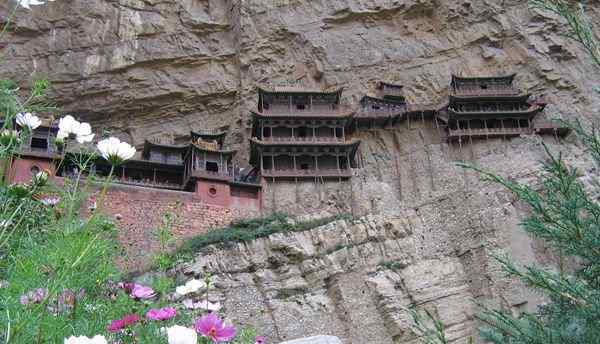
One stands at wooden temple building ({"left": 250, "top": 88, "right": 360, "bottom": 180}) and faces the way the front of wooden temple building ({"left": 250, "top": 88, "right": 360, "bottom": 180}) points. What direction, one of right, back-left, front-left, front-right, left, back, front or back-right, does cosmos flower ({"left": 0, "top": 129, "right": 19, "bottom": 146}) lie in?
front

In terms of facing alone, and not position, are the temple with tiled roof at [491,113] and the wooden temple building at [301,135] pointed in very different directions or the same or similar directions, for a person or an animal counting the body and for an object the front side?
same or similar directions

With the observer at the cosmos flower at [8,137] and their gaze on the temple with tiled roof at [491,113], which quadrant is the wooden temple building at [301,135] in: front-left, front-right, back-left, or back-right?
front-left

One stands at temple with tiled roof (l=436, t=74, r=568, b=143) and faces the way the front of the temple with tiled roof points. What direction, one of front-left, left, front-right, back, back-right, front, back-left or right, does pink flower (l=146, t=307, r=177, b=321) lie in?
front

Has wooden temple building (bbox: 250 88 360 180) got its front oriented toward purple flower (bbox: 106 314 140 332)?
yes

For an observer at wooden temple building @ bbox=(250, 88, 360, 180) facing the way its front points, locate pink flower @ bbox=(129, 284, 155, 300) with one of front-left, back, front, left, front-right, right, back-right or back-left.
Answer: front

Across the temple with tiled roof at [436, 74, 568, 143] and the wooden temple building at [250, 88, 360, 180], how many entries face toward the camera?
2

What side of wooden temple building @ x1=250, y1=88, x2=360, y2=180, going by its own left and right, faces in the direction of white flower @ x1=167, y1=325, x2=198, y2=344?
front

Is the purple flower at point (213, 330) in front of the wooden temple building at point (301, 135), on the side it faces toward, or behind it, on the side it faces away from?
in front

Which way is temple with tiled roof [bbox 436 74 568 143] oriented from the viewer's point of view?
toward the camera

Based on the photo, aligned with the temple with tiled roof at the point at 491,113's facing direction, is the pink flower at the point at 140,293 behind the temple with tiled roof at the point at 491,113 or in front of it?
in front

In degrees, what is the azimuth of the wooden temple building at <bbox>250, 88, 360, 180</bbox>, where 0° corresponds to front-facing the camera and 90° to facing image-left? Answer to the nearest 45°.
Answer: approximately 0°

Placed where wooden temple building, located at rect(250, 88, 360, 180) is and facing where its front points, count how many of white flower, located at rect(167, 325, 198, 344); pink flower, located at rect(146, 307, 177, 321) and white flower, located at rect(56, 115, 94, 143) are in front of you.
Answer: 3

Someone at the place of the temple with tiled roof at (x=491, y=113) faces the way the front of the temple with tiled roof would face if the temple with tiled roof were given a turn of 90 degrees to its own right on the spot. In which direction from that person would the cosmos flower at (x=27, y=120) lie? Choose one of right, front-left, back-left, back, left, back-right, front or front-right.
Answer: left

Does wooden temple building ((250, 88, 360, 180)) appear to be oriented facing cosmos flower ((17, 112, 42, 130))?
yes

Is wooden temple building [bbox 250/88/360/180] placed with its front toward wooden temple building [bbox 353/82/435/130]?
no

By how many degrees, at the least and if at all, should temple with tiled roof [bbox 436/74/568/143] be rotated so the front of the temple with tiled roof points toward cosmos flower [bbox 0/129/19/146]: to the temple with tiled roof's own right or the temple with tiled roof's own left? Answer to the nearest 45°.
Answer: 0° — it already faces it

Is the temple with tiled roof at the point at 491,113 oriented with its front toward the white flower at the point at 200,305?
yes
